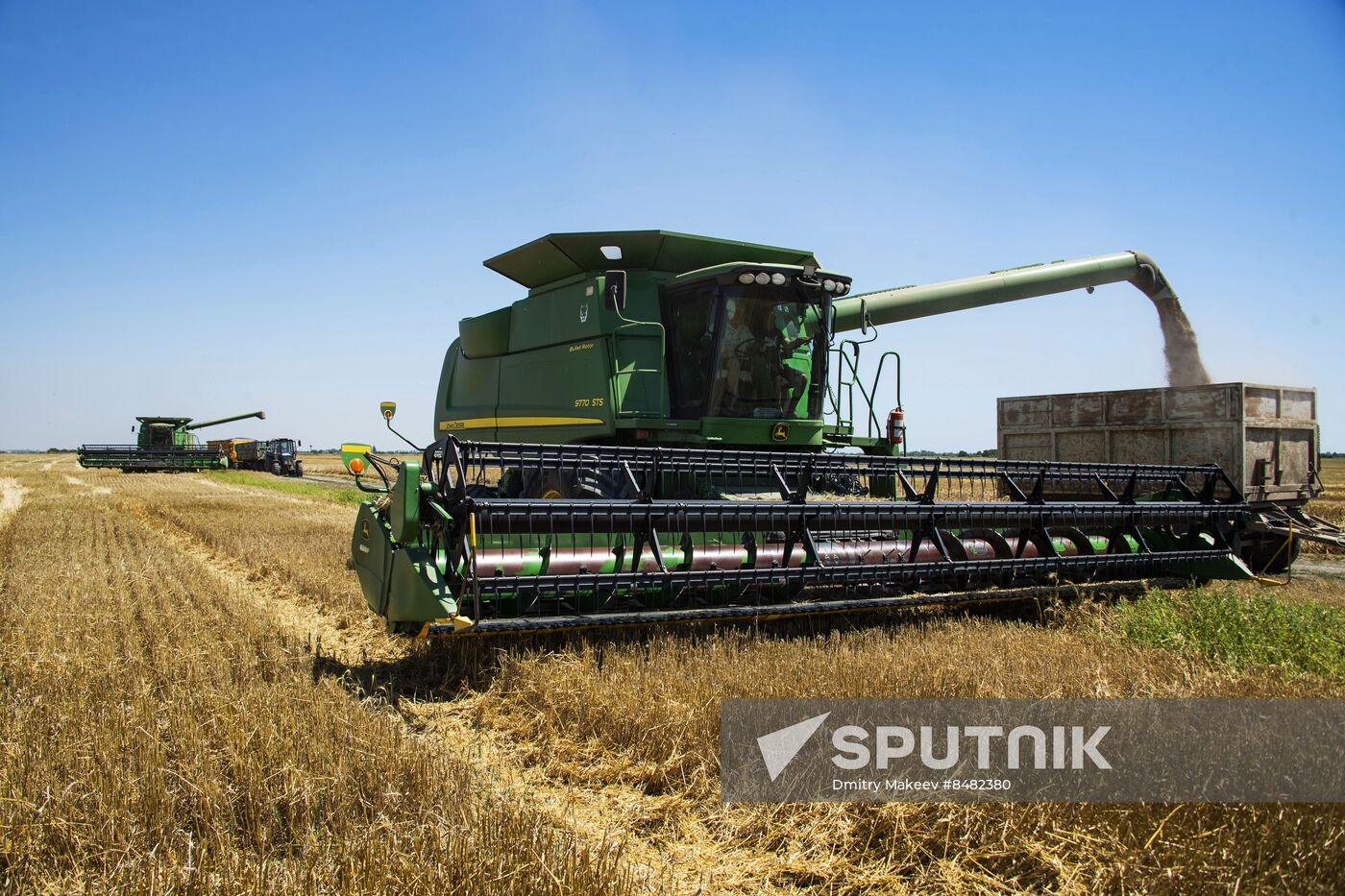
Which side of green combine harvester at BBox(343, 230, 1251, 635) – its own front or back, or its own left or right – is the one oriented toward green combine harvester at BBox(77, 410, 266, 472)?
back

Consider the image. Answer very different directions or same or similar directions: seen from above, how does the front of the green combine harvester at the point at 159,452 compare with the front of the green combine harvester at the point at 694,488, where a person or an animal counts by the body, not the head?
same or similar directions

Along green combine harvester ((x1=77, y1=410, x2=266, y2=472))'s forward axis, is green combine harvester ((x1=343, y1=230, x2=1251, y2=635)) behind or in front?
in front

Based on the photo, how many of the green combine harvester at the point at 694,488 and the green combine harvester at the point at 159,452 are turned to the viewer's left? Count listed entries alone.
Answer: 0

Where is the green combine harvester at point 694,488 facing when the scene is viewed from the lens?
facing the viewer and to the right of the viewer

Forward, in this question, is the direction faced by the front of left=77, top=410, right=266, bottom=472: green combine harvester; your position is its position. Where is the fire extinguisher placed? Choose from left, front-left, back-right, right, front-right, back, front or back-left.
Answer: front

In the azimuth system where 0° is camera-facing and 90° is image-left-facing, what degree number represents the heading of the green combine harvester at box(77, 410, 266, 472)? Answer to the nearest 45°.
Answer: approximately 0°
